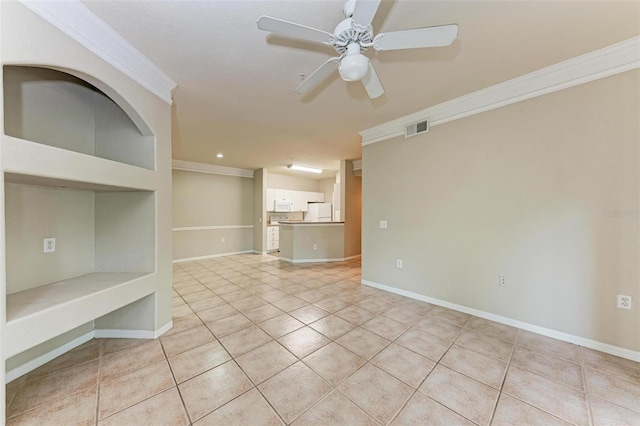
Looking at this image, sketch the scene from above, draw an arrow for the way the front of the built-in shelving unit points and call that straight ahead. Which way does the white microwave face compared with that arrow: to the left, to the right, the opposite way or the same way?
to the right

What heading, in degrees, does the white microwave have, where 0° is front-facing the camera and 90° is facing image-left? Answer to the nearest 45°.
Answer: approximately 0°

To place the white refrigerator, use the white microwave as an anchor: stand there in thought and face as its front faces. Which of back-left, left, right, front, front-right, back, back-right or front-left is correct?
left

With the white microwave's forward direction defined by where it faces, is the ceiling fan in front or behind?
in front

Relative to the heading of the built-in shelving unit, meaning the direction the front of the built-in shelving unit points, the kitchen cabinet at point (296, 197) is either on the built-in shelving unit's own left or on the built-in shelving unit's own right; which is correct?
on the built-in shelving unit's own left

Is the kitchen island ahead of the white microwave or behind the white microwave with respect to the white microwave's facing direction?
ahead

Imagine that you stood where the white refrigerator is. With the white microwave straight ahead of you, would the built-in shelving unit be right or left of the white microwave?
left

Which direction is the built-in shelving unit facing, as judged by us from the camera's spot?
facing the viewer and to the right of the viewer

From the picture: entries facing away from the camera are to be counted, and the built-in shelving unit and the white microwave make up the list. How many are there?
0
